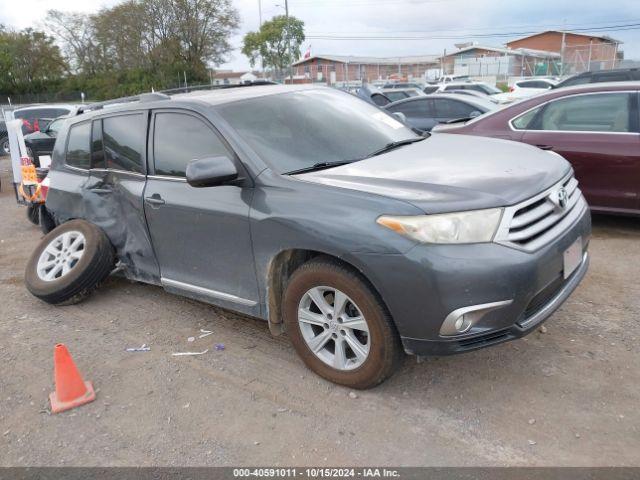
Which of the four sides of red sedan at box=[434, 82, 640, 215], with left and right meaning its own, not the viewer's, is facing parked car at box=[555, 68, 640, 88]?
left

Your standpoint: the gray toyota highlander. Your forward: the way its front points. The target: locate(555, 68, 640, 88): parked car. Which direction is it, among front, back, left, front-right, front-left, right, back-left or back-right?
left

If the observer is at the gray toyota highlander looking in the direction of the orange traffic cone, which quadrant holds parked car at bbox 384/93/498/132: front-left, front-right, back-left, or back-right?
back-right

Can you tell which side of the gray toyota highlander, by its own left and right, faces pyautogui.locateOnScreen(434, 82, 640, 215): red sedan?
left

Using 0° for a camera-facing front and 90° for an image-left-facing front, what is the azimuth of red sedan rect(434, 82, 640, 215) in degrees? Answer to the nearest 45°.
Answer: approximately 270°

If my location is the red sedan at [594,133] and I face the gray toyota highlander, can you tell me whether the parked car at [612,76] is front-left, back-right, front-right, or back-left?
back-right

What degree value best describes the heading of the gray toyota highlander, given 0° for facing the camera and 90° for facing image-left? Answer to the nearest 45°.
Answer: approximately 315°

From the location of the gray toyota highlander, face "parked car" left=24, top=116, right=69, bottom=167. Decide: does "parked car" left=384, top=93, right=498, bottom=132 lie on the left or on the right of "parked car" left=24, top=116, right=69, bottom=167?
right

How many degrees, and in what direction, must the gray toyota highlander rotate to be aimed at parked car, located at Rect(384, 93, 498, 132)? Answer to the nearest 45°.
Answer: approximately 135° to its left

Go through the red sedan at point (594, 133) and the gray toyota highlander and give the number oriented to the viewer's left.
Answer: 0

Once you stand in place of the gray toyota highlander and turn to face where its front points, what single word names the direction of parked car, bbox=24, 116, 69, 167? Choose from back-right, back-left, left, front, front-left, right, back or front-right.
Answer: back
